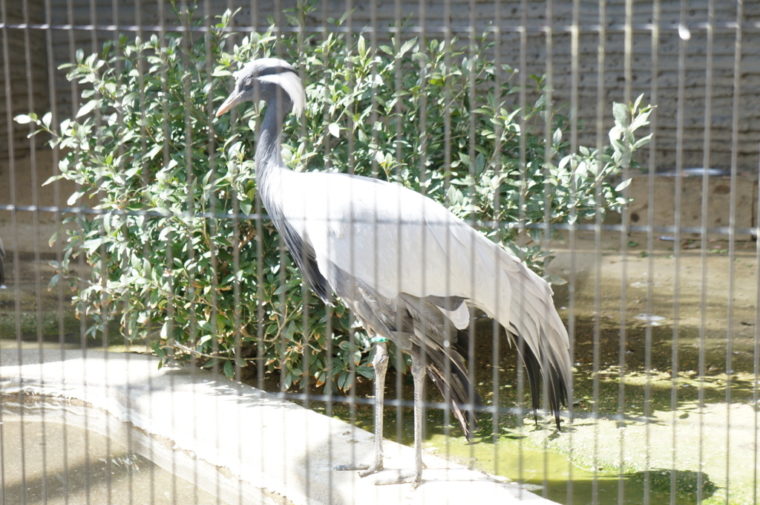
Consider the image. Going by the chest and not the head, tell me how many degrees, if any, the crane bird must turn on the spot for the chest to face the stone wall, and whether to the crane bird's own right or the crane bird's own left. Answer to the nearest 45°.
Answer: approximately 90° to the crane bird's own right

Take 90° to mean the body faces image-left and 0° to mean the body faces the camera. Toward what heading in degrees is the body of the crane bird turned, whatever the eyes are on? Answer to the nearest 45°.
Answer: approximately 90°

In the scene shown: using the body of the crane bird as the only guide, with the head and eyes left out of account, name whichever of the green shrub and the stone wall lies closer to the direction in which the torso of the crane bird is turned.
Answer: the green shrub
